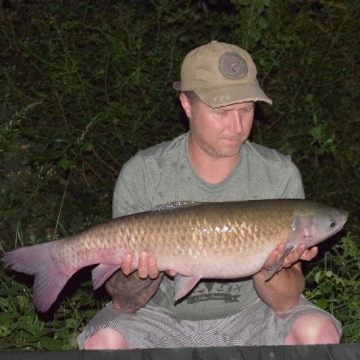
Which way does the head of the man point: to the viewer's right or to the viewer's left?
to the viewer's right

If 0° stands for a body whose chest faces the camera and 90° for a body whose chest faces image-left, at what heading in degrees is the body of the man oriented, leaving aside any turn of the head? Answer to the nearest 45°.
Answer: approximately 0°

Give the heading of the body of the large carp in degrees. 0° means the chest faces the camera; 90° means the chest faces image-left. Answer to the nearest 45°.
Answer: approximately 270°
